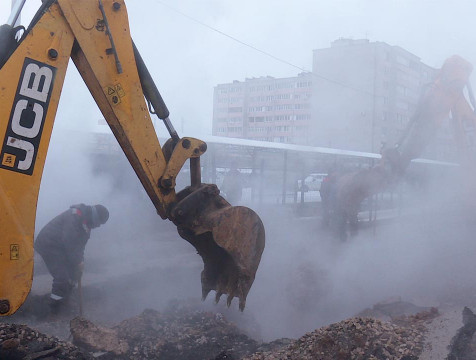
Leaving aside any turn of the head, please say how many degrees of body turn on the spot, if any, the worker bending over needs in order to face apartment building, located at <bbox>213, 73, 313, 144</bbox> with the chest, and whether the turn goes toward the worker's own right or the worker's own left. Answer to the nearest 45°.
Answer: approximately 45° to the worker's own left

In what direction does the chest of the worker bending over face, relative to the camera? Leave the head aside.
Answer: to the viewer's right

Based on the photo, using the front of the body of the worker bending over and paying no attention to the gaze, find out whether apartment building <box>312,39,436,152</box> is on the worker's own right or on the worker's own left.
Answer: on the worker's own left

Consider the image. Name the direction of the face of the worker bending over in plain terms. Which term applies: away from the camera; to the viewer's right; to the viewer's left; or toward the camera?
to the viewer's right
